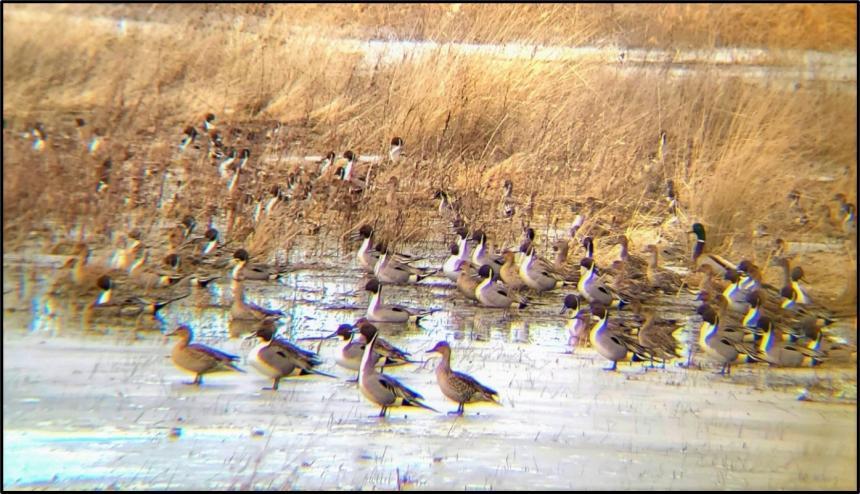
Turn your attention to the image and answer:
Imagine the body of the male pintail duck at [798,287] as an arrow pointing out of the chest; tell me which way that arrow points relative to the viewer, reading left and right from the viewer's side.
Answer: facing the viewer and to the left of the viewer

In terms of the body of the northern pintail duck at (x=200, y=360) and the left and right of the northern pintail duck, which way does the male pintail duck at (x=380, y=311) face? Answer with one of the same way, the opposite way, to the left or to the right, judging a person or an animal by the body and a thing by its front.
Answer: the same way

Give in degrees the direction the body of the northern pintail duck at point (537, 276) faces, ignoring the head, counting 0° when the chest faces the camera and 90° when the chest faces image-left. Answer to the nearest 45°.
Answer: approximately 90°

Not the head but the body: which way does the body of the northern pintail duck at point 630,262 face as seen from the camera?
to the viewer's left

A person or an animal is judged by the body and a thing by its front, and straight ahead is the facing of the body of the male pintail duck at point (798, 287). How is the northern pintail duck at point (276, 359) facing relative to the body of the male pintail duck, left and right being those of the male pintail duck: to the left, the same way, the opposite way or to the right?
the same way

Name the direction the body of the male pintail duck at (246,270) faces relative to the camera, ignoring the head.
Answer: to the viewer's left

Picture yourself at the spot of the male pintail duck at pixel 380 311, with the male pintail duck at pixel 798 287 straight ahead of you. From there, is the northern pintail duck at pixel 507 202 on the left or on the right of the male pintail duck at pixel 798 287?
left

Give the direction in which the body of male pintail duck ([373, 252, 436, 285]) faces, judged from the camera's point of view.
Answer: to the viewer's left

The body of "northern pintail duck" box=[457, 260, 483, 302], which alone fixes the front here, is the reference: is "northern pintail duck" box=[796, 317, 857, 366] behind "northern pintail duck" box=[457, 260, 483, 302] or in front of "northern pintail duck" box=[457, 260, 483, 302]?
behind

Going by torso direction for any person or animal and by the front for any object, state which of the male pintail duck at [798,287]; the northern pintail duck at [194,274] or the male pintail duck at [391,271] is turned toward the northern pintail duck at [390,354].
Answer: the male pintail duck at [798,287]

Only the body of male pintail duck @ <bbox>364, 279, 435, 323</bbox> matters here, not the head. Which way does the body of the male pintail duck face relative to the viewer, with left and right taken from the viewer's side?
facing to the left of the viewer

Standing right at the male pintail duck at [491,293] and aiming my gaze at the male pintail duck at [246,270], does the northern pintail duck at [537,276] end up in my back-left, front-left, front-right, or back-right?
back-right
